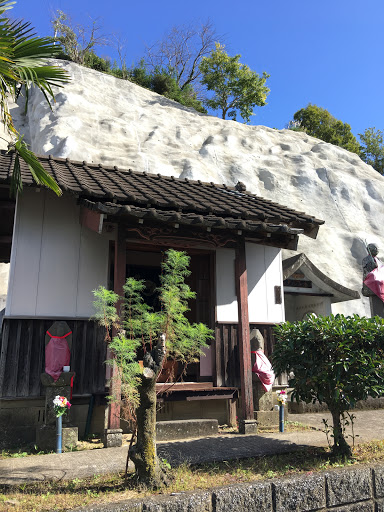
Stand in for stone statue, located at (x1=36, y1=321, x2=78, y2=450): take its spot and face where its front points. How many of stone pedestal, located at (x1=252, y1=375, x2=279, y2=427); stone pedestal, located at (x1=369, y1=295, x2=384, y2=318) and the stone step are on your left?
3

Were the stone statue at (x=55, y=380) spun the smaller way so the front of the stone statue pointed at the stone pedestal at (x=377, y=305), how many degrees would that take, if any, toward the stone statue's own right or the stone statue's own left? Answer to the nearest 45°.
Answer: approximately 90° to the stone statue's own left

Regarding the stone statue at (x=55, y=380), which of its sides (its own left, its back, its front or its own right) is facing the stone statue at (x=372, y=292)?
left

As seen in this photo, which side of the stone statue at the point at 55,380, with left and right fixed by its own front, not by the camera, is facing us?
front

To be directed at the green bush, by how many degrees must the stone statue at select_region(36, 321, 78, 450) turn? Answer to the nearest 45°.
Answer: approximately 45° to its left

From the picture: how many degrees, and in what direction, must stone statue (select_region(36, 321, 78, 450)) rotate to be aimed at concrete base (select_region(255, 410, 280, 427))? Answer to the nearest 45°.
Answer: approximately 90° to its left

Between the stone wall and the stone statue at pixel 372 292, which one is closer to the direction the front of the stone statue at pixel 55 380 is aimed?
the stone wall

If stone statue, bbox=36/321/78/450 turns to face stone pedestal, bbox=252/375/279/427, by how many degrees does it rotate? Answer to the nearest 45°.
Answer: approximately 90° to its left
